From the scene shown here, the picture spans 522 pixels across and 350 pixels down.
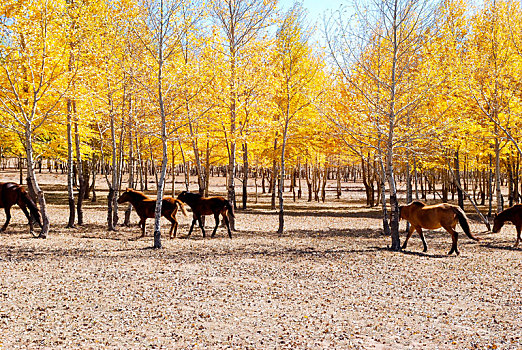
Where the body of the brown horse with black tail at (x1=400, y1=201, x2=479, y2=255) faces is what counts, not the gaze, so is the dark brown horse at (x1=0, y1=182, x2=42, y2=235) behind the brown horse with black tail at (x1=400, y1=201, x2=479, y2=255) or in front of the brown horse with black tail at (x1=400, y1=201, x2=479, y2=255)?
in front

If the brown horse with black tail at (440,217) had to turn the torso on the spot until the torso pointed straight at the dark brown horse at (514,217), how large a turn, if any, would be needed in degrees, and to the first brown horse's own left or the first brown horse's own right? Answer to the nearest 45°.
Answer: approximately 135° to the first brown horse's own right

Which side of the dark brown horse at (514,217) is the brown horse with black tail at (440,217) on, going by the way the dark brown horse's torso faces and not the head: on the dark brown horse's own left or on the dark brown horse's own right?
on the dark brown horse's own left

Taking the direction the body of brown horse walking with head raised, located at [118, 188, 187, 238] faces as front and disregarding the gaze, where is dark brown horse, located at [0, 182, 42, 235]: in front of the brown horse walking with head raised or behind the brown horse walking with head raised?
in front

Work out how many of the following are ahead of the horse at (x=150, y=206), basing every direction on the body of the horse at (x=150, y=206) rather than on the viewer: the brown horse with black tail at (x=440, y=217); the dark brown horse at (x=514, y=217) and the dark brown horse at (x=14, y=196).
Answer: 1

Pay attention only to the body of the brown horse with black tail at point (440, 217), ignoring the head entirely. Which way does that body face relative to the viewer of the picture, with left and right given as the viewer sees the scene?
facing to the left of the viewer

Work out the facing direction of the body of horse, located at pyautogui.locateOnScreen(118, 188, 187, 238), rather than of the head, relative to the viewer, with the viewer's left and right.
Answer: facing to the left of the viewer

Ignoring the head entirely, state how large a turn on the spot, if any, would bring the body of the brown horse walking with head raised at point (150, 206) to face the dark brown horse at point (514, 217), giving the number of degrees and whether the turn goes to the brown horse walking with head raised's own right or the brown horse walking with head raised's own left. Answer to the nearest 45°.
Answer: approximately 180°

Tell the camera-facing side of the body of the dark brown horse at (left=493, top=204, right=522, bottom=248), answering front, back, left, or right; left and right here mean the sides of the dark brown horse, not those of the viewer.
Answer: left

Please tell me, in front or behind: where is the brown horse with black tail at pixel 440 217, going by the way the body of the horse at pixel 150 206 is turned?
behind
